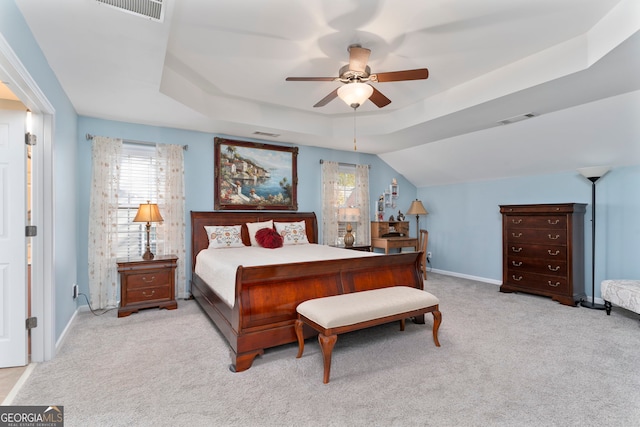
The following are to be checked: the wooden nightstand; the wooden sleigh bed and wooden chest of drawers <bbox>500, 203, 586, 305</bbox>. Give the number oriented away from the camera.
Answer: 0

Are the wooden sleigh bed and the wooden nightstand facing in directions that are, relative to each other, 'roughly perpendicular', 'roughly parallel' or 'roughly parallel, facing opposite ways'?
roughly parallel

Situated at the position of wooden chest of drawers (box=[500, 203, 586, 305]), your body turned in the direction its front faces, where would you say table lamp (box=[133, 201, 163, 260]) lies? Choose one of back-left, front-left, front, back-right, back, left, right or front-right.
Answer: front

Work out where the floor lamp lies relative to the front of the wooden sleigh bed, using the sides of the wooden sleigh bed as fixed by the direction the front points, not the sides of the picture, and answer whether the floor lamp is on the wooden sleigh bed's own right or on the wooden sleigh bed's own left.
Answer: on the wooden sleigh bed's own left

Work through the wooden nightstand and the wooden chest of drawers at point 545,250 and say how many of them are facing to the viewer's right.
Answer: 0

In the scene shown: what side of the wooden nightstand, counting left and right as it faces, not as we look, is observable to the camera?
front

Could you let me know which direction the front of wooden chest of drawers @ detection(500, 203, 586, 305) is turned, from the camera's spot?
facing the viewer and to the left of the viewer

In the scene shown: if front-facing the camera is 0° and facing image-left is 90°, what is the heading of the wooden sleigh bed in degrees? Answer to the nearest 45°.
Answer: approximately 315°

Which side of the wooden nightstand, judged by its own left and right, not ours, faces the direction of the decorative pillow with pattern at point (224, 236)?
left

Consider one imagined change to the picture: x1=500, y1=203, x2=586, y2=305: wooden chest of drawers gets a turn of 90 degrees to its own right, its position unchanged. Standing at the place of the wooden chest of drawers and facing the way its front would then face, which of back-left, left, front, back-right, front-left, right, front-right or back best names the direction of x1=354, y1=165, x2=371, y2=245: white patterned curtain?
front-left

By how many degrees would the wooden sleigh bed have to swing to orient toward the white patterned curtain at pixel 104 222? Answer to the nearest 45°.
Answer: approximately 180°

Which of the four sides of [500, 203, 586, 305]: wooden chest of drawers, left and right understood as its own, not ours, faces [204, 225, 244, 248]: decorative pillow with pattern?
front

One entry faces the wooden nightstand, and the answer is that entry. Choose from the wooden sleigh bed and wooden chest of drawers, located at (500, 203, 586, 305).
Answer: the wooden chest of drawers

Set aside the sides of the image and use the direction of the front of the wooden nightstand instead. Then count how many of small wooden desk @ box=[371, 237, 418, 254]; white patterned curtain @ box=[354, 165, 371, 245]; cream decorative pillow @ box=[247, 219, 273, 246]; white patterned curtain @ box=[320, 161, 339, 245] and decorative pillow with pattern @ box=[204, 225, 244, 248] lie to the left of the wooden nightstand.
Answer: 5

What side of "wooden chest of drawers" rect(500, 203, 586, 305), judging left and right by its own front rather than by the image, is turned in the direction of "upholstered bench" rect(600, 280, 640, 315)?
left
